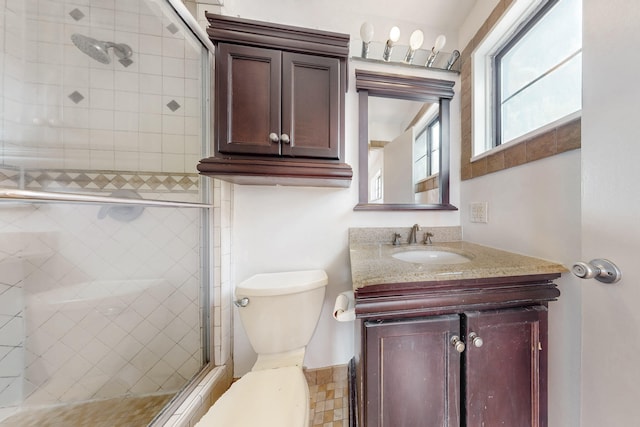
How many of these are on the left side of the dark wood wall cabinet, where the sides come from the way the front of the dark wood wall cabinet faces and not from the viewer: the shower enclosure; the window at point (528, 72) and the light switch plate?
2

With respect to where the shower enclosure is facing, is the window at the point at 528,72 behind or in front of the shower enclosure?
in front

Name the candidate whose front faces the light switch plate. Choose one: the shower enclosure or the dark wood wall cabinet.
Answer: the shower enclosure

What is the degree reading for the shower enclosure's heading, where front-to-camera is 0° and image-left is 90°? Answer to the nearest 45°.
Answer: approximately 315°

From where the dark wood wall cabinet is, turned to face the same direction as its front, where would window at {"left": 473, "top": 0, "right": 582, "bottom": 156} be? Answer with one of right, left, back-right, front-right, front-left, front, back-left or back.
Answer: left

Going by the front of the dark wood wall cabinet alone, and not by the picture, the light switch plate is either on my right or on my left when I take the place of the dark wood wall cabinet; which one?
on my left

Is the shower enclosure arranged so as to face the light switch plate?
yes

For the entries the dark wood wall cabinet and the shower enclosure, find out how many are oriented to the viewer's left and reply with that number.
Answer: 0

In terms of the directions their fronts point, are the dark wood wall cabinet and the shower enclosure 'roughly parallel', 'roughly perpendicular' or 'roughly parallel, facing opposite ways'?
roughly perpendicular

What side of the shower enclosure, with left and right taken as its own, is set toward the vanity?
front

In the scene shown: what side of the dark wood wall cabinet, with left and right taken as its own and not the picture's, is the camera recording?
front

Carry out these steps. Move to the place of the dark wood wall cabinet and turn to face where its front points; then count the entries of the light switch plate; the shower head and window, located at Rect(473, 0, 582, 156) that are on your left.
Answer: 2
